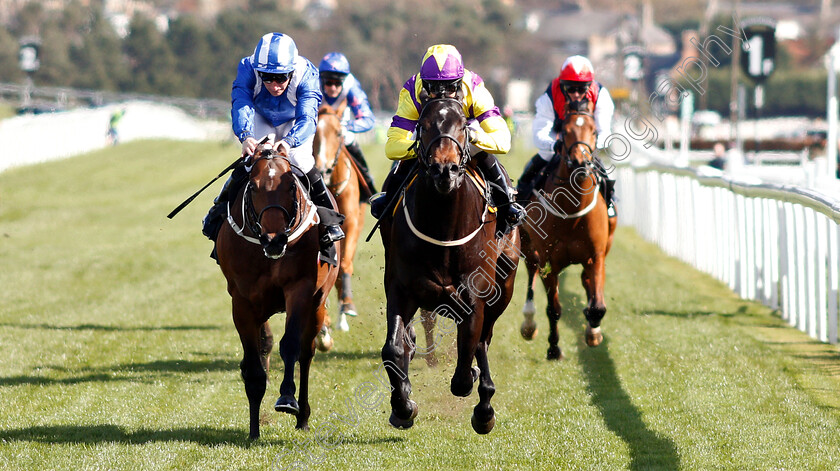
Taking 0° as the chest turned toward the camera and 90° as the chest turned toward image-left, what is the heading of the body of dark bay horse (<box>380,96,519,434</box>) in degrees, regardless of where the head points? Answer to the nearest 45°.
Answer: approximately 0°

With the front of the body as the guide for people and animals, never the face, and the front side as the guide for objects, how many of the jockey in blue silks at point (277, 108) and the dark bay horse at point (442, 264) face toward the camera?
2

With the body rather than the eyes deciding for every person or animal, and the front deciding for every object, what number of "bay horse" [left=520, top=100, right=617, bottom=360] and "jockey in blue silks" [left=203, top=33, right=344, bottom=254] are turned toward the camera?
2

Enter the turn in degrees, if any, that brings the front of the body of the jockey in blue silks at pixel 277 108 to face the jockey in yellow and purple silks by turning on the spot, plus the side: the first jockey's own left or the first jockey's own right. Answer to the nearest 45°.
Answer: approximately 45° to the first jockey's own left

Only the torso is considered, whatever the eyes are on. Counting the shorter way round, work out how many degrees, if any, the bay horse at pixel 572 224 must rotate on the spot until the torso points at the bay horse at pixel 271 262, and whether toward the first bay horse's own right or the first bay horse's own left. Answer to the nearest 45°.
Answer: approximately 45° to the first bay horse's own right

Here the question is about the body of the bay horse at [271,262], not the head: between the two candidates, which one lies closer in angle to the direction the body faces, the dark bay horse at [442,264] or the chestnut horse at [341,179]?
the dark bay horse

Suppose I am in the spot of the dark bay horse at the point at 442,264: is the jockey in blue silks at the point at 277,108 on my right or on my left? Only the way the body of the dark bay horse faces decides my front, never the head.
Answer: on my right

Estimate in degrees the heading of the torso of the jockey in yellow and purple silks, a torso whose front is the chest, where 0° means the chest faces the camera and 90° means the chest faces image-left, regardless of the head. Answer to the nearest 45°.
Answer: approximately 0°
